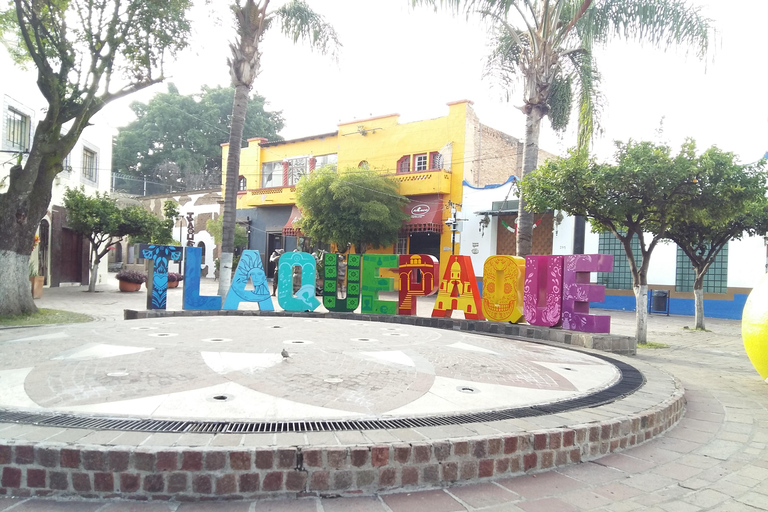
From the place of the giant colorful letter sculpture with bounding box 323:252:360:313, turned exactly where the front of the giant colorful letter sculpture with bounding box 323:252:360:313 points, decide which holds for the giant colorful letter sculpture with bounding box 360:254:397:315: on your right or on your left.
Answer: on your left

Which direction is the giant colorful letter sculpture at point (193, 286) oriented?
toward the camera

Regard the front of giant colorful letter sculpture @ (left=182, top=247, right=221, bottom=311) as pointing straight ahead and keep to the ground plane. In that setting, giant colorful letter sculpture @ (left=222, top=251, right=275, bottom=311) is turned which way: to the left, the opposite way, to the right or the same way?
the same way

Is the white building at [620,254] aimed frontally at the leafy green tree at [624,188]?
yes

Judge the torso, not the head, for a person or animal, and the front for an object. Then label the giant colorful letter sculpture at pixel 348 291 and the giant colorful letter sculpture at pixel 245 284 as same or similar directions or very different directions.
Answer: same or similar directions

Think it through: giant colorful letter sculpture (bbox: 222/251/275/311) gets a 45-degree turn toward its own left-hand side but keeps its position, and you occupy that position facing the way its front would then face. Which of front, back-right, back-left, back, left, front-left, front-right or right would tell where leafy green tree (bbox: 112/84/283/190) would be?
back-left

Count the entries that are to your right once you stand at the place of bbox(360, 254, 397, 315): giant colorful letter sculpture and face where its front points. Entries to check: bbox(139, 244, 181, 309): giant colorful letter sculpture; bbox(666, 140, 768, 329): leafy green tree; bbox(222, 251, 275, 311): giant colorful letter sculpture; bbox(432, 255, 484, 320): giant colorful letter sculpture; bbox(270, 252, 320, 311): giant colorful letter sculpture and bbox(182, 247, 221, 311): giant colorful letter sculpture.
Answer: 4

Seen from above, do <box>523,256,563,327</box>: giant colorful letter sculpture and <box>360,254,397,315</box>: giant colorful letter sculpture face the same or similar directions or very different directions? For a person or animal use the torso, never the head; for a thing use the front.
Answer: same or similar directions

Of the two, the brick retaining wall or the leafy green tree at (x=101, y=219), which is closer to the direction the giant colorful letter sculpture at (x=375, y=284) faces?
the brick retaining wall

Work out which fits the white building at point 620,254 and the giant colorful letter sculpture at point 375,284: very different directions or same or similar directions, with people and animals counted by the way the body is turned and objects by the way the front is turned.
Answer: same or similar directions

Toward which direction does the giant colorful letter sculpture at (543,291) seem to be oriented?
toward the camera

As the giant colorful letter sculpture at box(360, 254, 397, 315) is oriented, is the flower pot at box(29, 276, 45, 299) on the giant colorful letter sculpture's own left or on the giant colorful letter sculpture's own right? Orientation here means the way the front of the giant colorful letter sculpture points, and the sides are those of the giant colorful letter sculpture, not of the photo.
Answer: on the giant colorful letter sculpture's own right

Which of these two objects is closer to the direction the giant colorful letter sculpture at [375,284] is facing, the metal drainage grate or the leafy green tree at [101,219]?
the metal drainage grate

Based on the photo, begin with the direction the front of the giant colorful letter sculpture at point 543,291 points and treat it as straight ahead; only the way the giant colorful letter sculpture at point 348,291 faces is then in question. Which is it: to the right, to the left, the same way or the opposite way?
the same way

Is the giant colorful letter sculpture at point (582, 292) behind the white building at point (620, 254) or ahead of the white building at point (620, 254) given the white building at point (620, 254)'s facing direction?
ahead

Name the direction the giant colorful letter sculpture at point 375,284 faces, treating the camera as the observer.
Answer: facing the viewer
